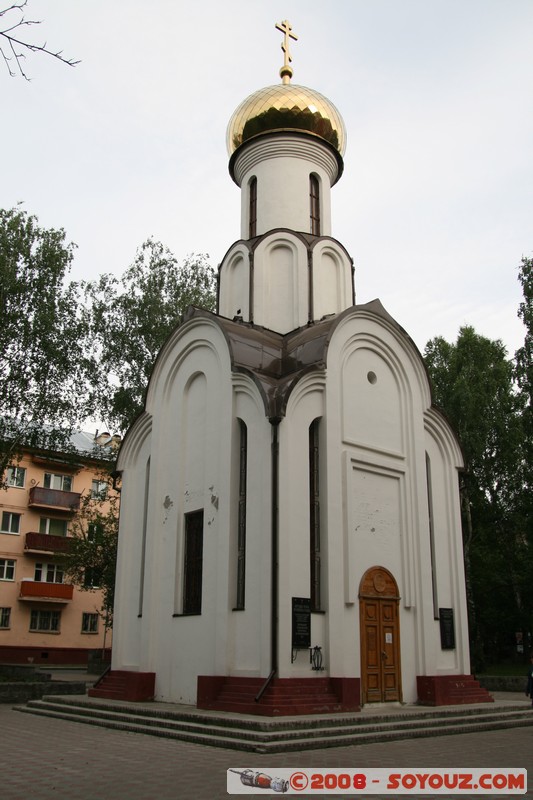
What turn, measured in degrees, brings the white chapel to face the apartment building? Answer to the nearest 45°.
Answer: approximately 180°

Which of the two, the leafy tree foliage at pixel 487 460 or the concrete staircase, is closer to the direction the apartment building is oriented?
the concrete staircase

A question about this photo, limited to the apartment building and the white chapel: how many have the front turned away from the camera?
0

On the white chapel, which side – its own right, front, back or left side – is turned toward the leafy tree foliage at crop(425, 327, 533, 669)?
left

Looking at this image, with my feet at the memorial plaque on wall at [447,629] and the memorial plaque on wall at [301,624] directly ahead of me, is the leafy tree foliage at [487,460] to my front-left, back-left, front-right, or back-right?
back-right

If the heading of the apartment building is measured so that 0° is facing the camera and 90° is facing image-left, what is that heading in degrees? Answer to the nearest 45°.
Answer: approximately 0°

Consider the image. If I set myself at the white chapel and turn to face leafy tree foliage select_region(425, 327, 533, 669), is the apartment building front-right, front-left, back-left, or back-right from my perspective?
front-left

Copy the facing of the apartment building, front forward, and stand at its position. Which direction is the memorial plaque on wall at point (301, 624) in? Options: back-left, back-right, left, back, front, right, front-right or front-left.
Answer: front

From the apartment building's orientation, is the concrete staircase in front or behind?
in front

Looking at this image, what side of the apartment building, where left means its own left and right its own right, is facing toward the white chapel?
front
